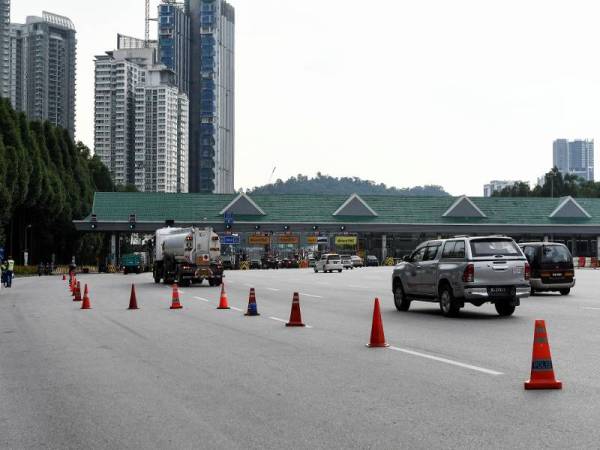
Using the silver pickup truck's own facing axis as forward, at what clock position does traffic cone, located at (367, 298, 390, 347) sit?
The traffic cone is roughly at 8 o'clock from the silver pickup truck.

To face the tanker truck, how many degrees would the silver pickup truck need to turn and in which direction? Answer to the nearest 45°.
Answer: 0° — it already faces it

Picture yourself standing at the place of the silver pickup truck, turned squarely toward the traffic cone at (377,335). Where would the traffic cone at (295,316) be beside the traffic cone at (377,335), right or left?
right

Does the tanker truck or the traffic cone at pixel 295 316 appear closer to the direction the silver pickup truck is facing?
the tanker truck

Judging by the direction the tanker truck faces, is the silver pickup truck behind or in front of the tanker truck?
behind

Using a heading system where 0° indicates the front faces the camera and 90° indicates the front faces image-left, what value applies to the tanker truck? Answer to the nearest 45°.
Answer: approximately 135°

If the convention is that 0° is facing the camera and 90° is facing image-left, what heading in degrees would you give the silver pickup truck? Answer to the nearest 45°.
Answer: approximately 135°

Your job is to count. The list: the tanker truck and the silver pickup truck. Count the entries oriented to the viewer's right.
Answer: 0
